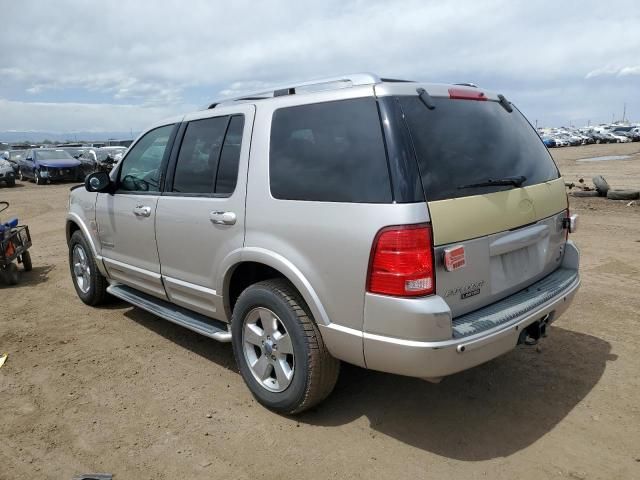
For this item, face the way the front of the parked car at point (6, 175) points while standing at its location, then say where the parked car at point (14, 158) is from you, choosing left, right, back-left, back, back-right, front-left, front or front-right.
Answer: back-left

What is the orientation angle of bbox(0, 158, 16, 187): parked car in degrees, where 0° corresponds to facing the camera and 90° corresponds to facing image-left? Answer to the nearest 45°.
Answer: approximately 315°

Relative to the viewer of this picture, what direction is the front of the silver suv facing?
facing away from the viewer and to the left of the viewer

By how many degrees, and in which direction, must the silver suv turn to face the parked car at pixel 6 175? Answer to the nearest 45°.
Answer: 0° — it already faces it

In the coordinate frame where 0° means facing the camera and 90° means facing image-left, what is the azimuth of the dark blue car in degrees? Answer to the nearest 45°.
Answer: approximately 315°

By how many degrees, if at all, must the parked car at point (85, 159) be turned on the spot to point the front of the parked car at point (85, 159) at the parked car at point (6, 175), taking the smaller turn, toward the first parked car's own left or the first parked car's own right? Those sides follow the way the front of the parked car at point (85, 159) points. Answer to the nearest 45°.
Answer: approximately 90° to the first parked car's own right

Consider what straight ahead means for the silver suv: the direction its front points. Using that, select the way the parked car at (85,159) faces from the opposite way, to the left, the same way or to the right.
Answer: the opposite way
